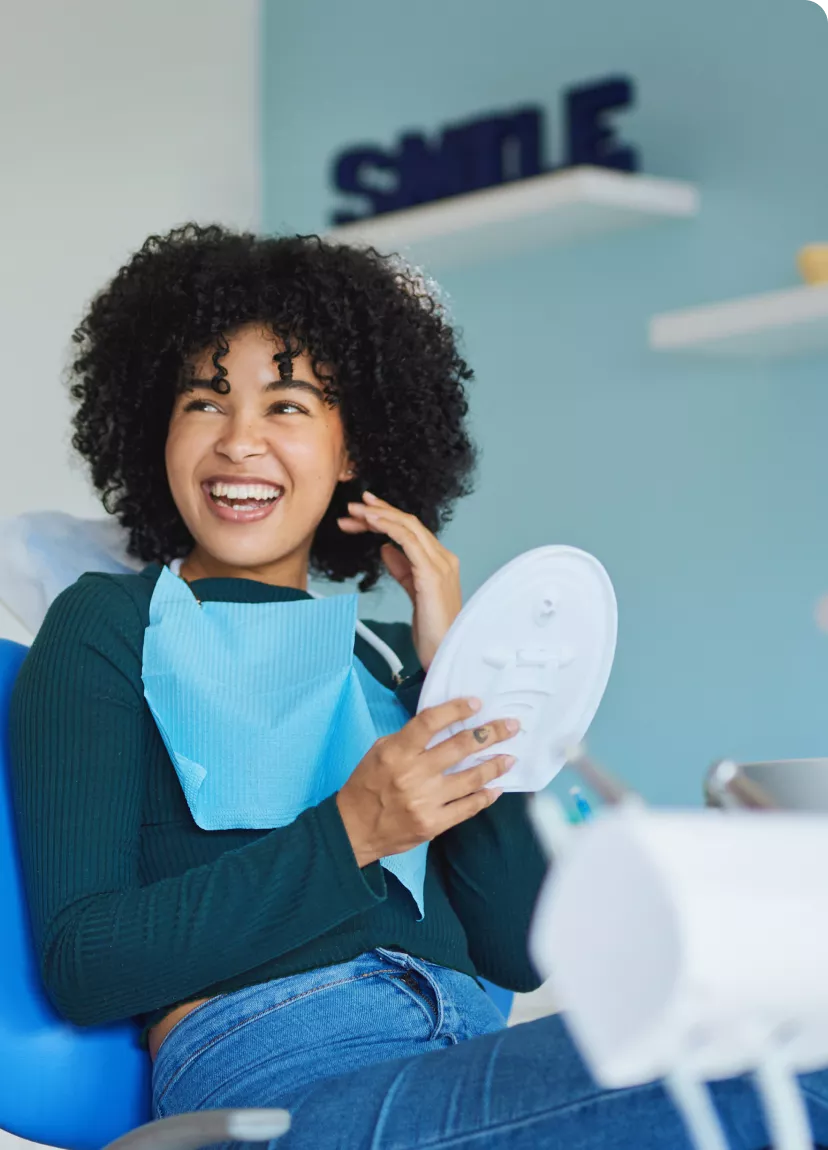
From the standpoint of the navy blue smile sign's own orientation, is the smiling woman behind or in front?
in front

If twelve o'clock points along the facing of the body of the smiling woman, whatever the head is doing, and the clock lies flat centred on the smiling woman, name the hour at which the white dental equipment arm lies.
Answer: The white dental equipment arm is roughly at 1 o'clock from the smiling woman.

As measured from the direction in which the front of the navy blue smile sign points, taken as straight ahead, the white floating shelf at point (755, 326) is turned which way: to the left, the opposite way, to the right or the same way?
the same way

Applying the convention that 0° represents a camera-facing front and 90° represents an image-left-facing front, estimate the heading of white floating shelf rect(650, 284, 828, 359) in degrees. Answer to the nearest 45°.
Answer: approximately 45°

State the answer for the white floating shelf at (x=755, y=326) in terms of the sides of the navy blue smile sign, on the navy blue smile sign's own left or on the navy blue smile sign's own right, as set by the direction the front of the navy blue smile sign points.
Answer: on the navy blue smile sign's own left

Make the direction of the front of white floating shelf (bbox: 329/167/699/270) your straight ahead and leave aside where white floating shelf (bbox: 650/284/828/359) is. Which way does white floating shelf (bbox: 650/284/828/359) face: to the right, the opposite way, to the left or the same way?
the same way

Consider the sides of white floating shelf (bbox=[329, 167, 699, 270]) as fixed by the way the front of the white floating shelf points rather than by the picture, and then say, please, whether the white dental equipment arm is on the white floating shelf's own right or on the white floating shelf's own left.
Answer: on the white floating shelf's own left

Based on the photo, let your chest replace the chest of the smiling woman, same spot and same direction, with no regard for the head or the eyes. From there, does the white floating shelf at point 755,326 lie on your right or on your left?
on your left

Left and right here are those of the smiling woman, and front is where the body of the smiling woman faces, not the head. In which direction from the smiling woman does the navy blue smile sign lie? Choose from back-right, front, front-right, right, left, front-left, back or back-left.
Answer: back-left

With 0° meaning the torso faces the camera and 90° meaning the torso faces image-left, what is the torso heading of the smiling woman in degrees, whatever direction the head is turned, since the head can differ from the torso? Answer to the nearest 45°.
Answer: approximately 315°

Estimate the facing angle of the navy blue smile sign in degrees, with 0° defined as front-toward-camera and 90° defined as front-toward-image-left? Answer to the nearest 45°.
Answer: approximately 45°

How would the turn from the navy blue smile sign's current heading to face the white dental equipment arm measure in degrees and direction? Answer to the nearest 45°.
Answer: approximately 45° to its left

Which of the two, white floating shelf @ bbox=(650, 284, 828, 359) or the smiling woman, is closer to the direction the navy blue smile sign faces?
the smiling woman

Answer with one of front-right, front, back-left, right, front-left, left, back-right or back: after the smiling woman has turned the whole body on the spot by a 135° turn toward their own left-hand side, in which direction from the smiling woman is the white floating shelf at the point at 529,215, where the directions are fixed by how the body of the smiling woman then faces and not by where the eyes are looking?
front

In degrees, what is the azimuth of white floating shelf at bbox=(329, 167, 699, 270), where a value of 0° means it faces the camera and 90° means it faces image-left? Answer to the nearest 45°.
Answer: approximately 45°

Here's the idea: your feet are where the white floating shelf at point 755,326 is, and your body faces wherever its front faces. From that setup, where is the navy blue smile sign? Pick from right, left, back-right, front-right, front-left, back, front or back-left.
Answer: right
